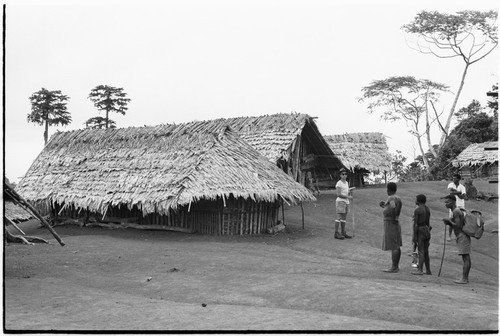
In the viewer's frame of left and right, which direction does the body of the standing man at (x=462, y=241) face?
facing to the left of the viewer

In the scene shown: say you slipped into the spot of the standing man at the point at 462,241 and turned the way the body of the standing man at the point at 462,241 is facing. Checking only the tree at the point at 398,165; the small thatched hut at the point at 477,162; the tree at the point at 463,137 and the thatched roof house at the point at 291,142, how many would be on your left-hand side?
0

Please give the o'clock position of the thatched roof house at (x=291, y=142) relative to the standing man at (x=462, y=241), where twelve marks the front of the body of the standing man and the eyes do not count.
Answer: The thatched roof house is roughly at 2 o'clock from the standing man.

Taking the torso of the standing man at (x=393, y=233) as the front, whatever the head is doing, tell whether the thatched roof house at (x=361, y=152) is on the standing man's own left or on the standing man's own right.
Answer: on the standing man's own right

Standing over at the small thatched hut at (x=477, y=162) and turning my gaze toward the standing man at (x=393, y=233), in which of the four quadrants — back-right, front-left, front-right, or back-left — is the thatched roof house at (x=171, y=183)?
front-right

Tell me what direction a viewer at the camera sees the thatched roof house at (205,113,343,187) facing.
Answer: facing the viewer and to the right of the viewer

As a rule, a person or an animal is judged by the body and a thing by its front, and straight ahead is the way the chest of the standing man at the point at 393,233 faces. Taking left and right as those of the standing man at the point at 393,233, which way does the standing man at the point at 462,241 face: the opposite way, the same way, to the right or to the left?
the same way

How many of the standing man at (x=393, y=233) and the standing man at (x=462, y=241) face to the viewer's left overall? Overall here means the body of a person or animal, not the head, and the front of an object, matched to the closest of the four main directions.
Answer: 2

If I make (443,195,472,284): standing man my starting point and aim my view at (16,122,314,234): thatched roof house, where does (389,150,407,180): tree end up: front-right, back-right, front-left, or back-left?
front-right

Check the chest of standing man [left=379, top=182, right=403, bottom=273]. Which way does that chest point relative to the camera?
to the viewer's left

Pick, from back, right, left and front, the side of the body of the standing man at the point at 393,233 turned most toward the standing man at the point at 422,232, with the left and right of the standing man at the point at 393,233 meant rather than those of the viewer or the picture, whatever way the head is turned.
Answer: back

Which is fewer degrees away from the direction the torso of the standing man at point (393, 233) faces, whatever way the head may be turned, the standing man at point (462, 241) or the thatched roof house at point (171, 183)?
the thatched roof house

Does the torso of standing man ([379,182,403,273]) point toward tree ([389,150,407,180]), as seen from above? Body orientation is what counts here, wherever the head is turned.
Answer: no

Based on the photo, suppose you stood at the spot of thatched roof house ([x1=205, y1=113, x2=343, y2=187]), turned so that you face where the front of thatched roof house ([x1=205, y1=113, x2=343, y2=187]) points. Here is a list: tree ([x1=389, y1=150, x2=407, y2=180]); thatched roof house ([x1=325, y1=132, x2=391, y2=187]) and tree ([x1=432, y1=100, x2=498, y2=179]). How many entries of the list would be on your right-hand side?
0

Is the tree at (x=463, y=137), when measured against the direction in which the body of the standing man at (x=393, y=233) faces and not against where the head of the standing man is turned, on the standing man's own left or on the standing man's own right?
on the standing man's own right

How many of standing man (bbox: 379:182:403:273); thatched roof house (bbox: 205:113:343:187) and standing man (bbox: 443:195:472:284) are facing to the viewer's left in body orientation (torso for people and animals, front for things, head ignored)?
2

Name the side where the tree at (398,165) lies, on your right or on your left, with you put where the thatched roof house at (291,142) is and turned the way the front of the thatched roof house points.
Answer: on your left

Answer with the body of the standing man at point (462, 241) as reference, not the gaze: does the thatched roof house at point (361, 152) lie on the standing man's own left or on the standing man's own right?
on the standing man's own right
